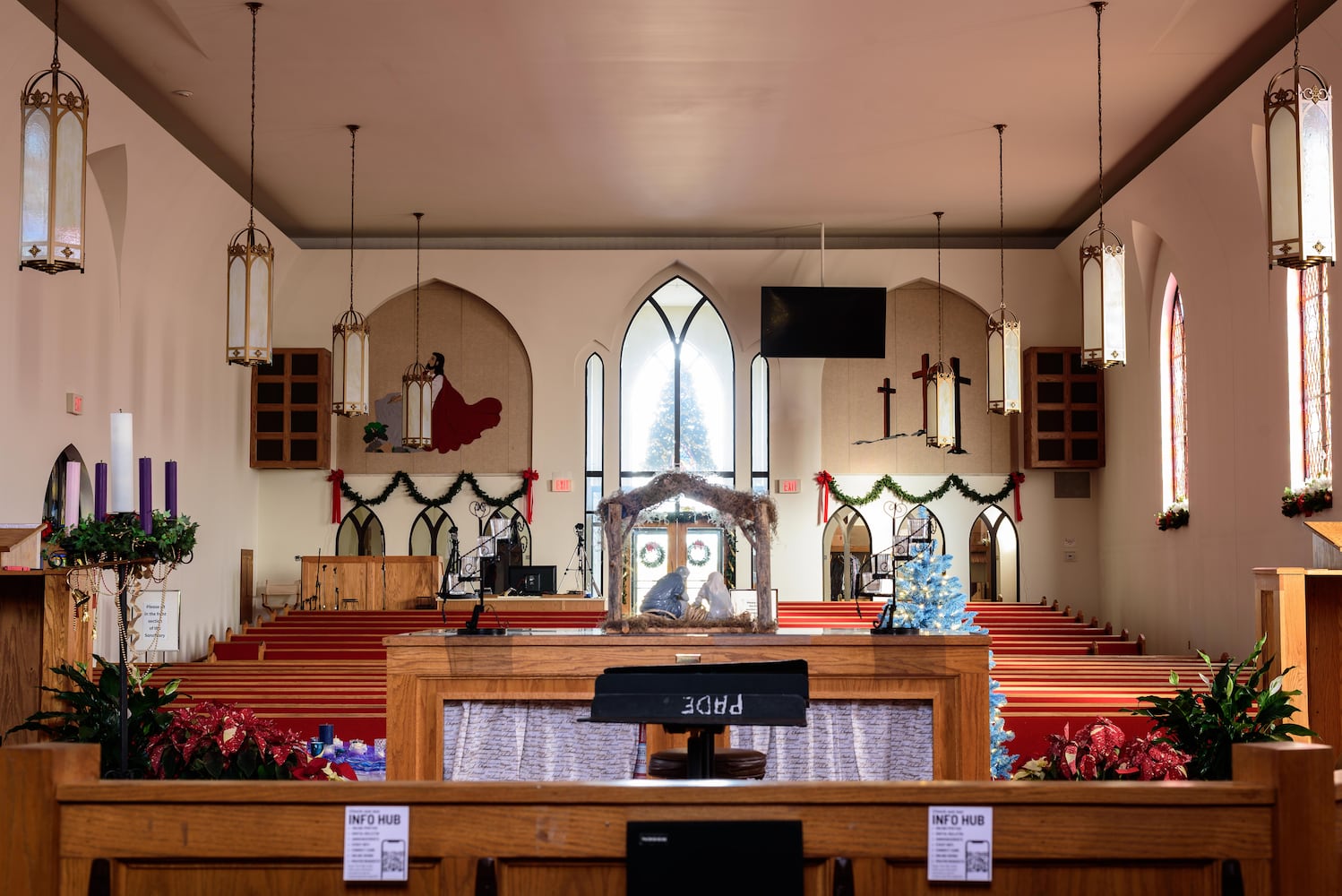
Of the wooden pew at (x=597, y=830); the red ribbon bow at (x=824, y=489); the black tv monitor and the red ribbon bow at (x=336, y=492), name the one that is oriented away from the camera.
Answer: the wooden pew

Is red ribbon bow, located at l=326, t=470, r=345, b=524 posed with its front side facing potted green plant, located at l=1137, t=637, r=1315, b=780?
yes

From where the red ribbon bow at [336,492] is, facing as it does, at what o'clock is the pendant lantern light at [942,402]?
The pendant lantern light is roughly at 10 o'clock from the red ribbon bow.

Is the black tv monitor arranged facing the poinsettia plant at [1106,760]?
yes

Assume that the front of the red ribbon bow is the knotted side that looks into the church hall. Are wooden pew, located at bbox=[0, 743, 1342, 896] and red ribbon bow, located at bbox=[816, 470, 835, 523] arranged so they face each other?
yes

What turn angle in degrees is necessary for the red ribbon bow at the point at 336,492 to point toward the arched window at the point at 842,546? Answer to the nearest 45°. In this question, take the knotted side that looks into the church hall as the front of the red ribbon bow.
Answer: approximately 90° to its left

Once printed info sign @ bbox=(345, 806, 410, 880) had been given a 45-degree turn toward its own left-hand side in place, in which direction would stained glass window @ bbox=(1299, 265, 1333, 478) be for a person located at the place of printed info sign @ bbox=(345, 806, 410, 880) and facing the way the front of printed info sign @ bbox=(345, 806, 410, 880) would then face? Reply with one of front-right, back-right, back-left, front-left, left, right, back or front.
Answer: left

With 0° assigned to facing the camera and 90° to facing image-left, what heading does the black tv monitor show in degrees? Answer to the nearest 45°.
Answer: approximately 0°
